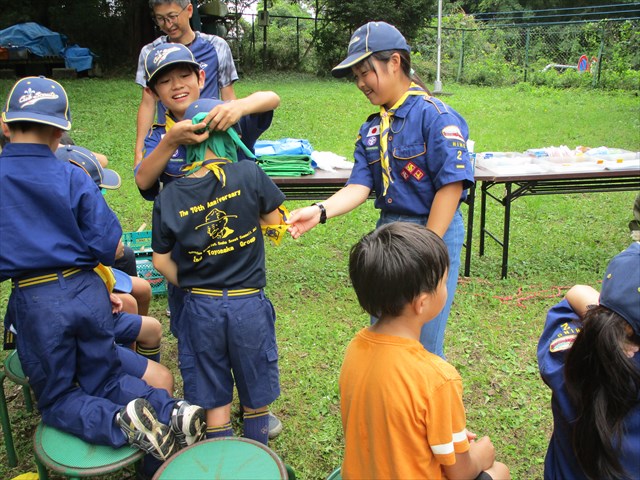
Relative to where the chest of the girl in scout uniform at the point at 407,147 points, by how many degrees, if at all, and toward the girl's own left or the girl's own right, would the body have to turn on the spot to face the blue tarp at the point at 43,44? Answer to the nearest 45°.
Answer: approximately 90° to the girl's own right

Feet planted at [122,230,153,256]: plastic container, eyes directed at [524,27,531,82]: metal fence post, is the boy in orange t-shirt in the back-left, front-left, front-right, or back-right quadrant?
back-right

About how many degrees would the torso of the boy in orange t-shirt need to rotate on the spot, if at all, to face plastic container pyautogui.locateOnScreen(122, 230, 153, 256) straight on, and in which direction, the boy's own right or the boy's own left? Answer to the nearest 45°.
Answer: approximately 90° to the boy's own left

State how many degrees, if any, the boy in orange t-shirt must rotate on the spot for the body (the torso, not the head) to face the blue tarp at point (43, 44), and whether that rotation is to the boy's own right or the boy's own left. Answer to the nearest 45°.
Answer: approximately 90° to the boy's own left

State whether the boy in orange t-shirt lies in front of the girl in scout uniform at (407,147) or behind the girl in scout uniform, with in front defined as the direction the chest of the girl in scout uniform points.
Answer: in front

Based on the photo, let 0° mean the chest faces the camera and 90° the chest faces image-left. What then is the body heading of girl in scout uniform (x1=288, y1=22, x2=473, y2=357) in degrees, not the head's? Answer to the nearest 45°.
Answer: approximately 45°

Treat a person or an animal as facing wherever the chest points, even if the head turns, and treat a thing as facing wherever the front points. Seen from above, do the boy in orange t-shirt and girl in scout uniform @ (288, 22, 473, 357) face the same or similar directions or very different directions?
very different directions

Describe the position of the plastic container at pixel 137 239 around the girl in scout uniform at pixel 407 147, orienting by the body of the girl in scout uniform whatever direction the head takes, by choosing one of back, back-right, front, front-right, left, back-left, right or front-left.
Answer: right

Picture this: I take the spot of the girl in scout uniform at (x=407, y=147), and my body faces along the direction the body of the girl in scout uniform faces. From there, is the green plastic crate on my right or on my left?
on my right

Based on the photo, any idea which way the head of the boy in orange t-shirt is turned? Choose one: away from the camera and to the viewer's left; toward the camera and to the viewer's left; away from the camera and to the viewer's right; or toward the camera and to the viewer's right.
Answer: away from the camera and to the viewer's right

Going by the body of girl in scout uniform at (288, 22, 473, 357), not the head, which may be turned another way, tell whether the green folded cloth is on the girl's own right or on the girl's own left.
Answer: on the girl's own right

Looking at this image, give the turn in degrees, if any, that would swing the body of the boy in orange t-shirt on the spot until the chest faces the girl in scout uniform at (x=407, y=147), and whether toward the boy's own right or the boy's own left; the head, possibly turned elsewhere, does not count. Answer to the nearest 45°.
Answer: approximately 45° to the boy's own left

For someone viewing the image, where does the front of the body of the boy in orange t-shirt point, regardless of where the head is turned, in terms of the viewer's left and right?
facing away from the viewer and to the right of the viewer
